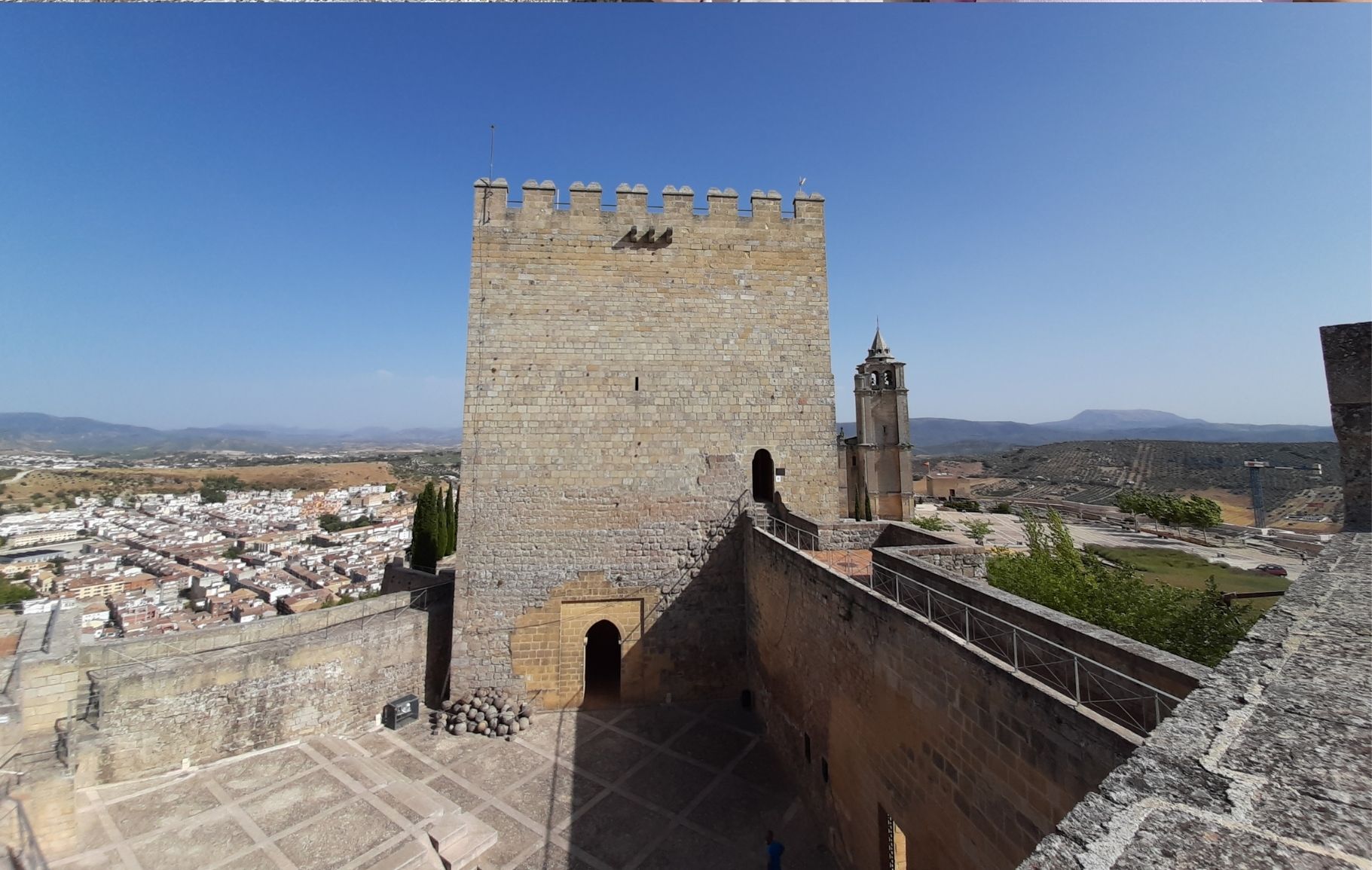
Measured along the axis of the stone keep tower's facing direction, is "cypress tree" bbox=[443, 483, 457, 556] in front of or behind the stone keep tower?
behind

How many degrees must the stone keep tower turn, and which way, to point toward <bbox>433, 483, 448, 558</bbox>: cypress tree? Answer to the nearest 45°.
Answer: approximately 135° to its right

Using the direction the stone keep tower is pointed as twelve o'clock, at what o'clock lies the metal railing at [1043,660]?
The metal railing is roughly at 11 o'clock from the stone keep tower.

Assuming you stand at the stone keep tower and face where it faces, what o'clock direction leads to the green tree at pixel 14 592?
The green tree is roughly at 4 o'clock from the stone keep tower.

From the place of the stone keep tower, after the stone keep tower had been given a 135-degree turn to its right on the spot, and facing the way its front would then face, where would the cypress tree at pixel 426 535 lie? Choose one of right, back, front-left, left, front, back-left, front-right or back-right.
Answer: front

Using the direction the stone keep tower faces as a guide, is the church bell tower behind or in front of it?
behind

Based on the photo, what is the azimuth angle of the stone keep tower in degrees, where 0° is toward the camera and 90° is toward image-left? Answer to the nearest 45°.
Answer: approximately 0°

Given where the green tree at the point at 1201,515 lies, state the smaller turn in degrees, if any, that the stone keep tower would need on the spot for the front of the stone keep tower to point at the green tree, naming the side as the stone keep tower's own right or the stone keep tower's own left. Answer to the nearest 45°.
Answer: approximately 135° to the stone keep tower's own left

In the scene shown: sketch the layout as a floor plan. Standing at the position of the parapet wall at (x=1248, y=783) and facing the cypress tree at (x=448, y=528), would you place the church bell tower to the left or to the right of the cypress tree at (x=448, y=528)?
right

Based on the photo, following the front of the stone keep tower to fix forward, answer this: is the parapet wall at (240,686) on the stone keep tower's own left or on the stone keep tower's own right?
on the stone keep tower's own right
